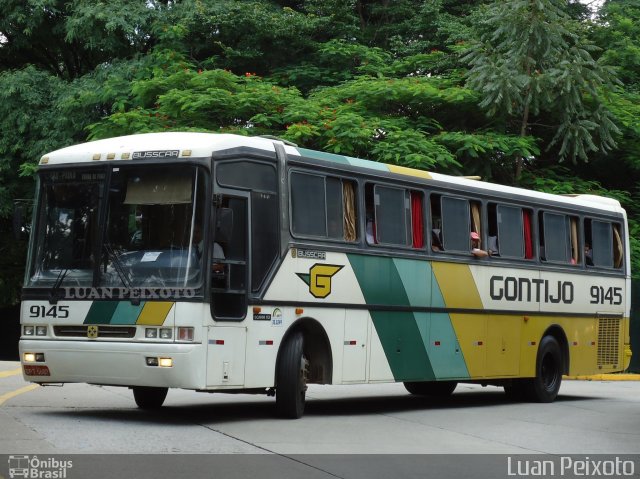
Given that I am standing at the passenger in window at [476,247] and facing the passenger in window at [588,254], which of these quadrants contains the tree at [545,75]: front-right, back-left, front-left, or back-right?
front-left

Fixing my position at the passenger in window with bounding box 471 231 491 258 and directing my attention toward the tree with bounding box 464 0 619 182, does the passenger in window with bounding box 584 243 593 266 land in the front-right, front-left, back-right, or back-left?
front-right

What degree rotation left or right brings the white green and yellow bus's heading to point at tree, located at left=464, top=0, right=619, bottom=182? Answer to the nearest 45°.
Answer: approximately 180°

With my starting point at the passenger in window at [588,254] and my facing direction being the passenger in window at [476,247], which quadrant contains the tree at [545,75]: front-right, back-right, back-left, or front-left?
back-right

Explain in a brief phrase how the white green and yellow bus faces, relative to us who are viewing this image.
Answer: facing the viewer and to the left of the viewer
